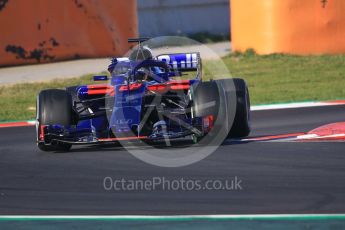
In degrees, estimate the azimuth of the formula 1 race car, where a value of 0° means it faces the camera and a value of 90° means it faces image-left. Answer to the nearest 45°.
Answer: approximately 0°
